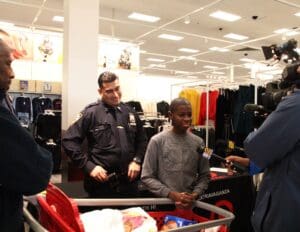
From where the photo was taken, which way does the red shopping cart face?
to the viewer's right

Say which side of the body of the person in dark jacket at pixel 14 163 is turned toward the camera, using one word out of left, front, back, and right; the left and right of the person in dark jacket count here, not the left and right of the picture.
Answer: right

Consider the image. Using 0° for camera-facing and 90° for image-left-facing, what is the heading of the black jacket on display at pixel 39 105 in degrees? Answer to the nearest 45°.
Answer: approximately 0°

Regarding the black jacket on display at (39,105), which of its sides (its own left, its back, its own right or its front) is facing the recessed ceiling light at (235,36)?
left

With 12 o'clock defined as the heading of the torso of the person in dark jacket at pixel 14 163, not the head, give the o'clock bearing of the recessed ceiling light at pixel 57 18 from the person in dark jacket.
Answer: The recessed ceiling light is roughly at 9 o'clock from the person in dark jacket.
